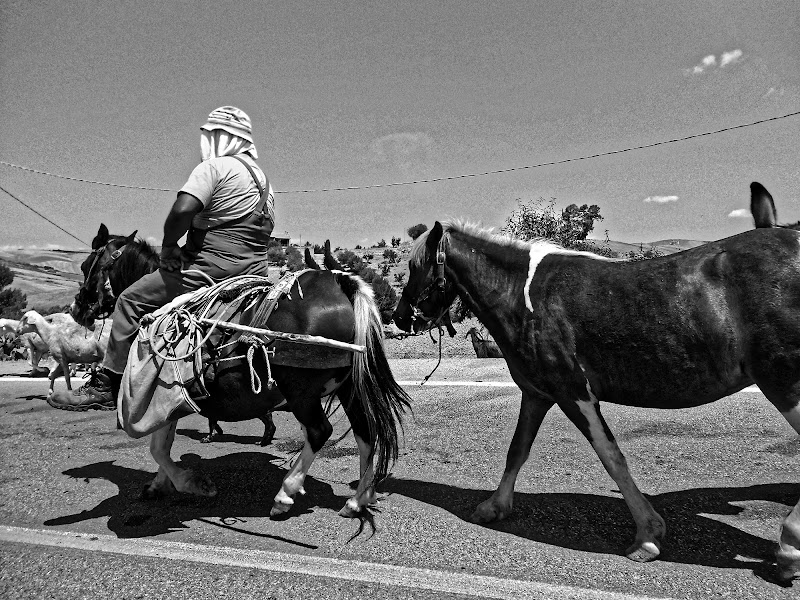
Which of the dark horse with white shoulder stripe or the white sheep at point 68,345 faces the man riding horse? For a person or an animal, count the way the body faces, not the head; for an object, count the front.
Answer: the dark horse with white shoulder stripe

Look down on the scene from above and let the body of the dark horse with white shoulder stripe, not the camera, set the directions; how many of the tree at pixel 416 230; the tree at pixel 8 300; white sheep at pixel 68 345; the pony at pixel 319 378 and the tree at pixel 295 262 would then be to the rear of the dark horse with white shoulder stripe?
0

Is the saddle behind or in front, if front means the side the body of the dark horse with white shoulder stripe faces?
in front

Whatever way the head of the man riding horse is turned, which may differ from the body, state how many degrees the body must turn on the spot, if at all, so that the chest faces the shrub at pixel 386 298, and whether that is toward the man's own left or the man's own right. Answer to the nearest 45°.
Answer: approximately 90° to the man's own right

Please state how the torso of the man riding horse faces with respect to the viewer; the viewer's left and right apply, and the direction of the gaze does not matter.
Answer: facing away from the viewer and to the left of the viewer

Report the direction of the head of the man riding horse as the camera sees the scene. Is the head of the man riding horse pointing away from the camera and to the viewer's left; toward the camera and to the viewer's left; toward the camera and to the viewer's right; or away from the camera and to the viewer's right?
away from the camera and to the viewer's left

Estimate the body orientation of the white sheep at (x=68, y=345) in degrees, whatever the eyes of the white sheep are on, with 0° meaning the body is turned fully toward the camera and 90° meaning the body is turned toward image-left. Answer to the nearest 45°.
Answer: approximately 90°

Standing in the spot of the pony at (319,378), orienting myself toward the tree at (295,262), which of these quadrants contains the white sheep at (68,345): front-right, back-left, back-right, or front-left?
front-left

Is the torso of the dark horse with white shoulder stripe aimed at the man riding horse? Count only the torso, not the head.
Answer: yes

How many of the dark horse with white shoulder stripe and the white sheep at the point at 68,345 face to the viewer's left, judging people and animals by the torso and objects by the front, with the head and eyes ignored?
2

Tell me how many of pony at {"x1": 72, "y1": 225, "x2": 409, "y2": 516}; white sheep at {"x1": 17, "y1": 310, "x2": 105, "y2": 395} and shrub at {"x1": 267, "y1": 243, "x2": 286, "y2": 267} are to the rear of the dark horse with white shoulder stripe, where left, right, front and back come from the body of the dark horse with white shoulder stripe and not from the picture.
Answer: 0

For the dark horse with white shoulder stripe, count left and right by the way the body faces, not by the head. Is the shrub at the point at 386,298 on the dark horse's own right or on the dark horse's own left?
on the dark horse's own right

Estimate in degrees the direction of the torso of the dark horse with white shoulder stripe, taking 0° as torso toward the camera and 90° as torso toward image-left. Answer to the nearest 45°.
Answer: approximately 90°
